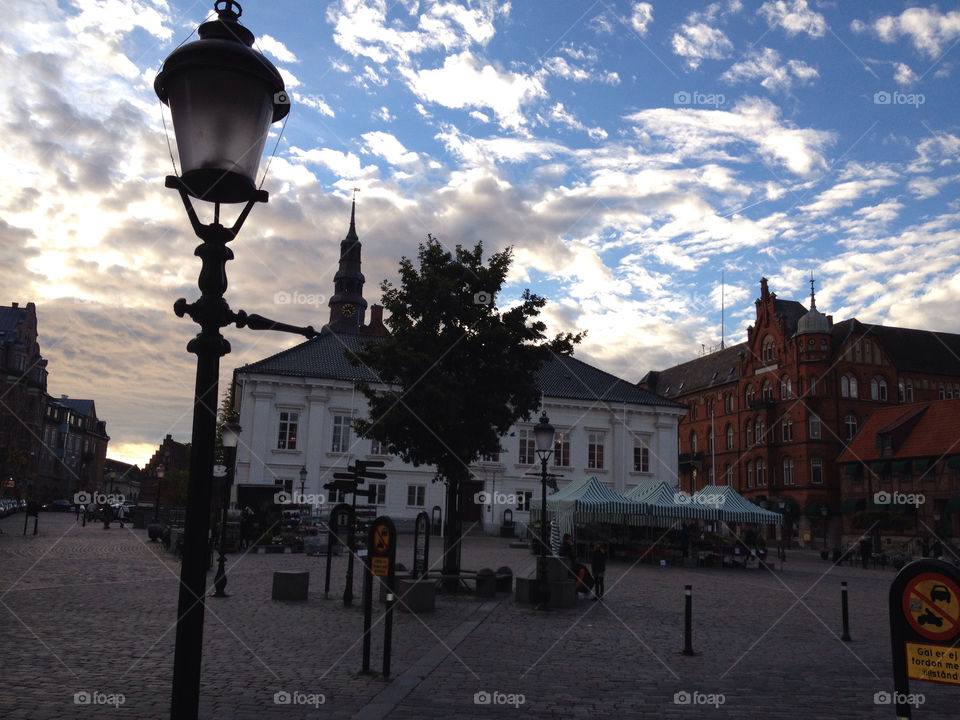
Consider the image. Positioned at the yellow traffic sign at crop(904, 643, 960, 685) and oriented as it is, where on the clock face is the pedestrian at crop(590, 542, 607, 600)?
The pedestrian is roughly at 5 o'clock from the yellow traffic sign.

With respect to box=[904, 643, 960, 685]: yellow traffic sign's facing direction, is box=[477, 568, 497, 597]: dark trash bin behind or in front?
behind

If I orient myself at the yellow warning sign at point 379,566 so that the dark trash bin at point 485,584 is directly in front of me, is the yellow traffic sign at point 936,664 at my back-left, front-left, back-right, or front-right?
back-right

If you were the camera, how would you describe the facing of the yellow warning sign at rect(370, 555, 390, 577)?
facing the viewer

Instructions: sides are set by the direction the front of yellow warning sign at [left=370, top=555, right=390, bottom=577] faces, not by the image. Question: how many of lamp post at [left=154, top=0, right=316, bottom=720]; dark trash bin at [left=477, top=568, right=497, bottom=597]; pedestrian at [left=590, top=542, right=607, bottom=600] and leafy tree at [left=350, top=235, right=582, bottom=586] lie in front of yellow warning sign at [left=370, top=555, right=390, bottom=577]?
1

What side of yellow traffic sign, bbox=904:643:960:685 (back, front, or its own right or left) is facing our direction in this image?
front

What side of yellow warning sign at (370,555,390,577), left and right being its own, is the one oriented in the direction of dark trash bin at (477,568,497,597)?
back

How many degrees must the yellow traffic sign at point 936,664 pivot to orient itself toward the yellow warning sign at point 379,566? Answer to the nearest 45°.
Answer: approximately 135° to its right

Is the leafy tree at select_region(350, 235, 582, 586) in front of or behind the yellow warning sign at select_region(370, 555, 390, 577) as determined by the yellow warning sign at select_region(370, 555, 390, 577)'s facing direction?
behind

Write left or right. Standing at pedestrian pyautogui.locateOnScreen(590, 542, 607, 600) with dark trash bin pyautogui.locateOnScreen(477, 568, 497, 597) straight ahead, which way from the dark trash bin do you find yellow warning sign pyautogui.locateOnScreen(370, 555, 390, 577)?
left

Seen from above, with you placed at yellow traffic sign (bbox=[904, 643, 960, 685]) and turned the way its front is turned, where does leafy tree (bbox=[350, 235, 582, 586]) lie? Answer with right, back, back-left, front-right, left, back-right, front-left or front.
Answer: back-right

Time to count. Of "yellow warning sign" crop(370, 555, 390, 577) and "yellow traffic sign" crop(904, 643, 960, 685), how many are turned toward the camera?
2

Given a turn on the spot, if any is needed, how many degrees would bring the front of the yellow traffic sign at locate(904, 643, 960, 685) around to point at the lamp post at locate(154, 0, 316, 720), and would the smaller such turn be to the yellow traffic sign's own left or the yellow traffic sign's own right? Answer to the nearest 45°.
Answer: approximately 45° to the yellow traffic sign's own right
